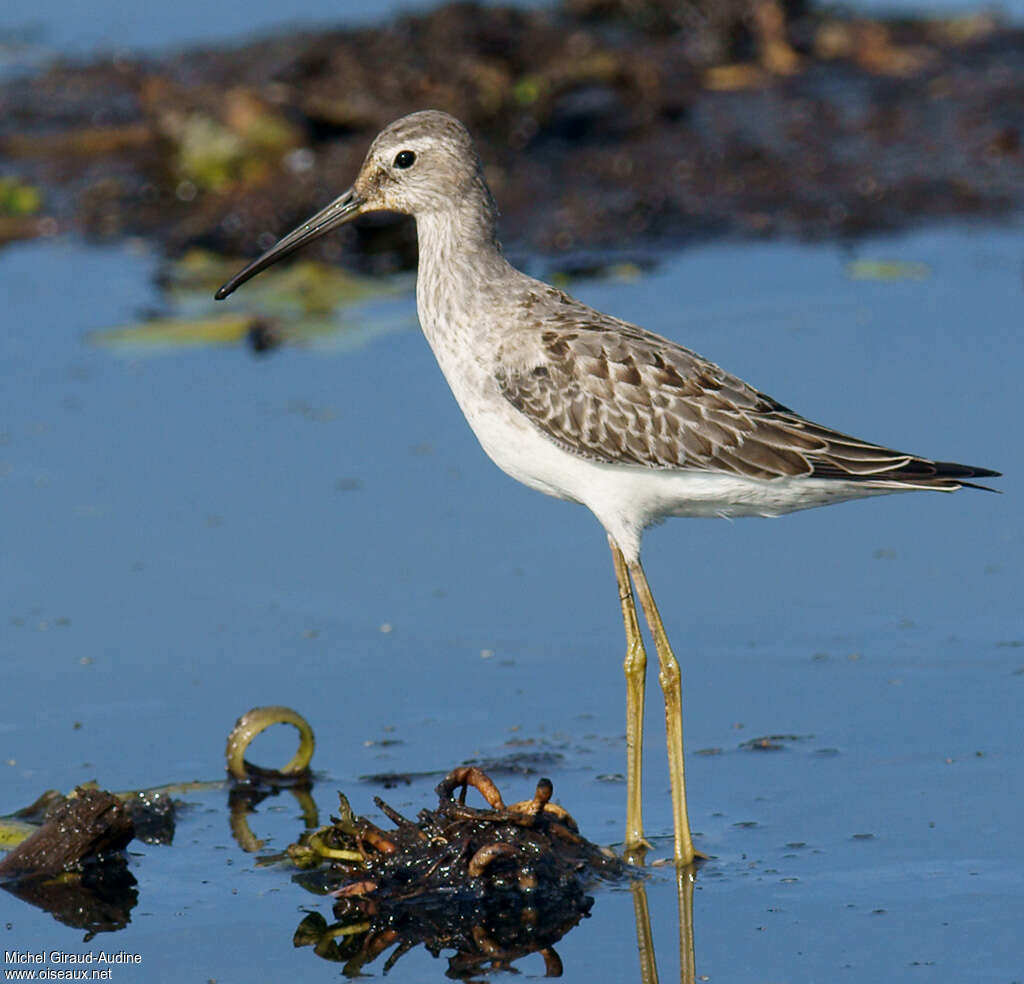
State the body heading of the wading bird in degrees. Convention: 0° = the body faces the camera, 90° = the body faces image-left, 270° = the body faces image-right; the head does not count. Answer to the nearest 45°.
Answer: approximately 90°

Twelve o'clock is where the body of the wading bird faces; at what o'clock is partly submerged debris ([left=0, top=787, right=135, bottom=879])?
The partly submerged debris is roughly at 12 o'clock from the wading bird.
